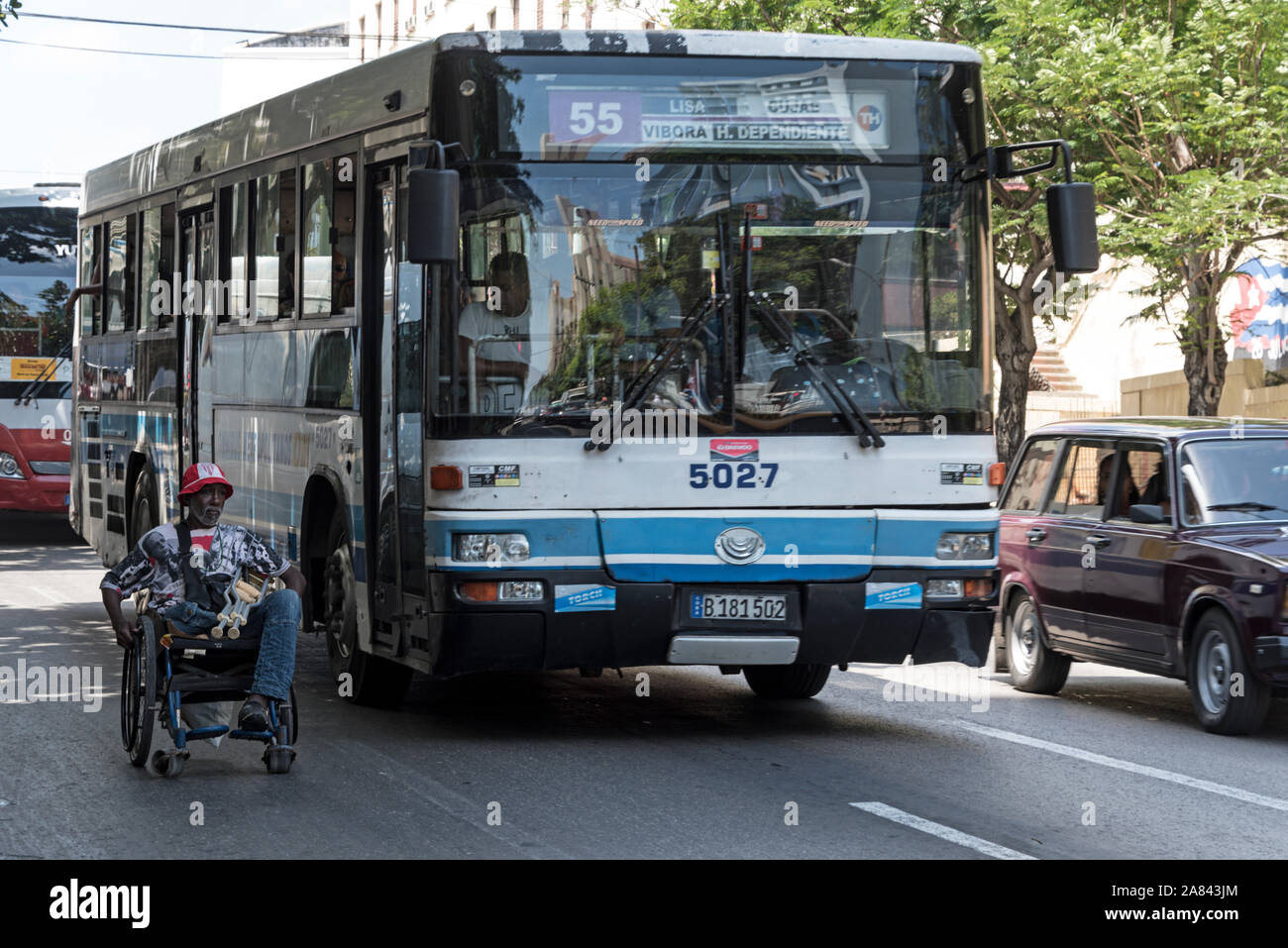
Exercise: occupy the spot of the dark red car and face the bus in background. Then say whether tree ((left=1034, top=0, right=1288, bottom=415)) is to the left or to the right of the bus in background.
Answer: right

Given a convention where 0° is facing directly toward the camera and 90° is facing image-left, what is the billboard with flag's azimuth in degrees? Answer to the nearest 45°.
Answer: approximately 0°

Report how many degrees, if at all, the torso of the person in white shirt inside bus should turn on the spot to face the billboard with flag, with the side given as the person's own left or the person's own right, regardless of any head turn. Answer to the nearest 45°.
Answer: approximately 90° to the person's own left

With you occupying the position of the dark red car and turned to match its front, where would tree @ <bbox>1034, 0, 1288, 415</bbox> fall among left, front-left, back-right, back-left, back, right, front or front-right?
back-left

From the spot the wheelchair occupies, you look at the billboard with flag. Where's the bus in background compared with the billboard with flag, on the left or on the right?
left

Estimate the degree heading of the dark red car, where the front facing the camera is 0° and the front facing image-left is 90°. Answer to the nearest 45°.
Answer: approximately 315°

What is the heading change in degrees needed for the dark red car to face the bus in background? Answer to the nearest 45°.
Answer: approximately 180°

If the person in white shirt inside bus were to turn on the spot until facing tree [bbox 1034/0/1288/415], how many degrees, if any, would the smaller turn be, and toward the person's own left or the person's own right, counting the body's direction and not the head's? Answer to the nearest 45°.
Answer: approximately 90° to the person's own left
